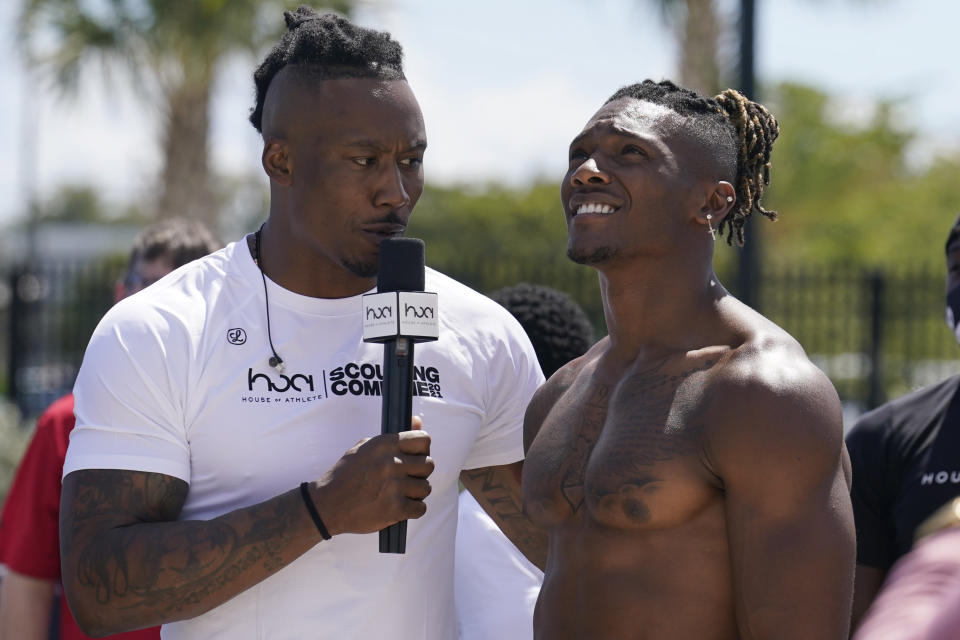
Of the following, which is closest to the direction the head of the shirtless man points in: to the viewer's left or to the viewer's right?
to the viewer's left

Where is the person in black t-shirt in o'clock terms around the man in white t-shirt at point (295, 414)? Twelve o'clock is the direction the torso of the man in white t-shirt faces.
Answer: The person in black t-shirt is roughly at 10 o'clock from the man in white t-shirt.

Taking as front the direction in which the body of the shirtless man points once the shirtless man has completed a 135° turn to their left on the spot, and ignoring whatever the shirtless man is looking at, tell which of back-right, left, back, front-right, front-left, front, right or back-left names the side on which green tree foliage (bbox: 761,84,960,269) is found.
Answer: left

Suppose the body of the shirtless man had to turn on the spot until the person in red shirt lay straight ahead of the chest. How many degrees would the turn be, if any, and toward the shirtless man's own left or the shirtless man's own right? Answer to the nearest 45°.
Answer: approximately 45° to the shirtless man's own right

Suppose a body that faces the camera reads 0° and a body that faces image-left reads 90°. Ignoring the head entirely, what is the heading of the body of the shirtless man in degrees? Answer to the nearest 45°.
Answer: approximately 45°

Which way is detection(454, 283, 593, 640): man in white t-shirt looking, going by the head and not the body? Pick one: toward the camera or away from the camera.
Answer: away from the camera

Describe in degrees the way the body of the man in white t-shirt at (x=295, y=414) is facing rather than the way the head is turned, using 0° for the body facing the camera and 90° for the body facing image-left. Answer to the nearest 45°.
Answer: approximately 315°

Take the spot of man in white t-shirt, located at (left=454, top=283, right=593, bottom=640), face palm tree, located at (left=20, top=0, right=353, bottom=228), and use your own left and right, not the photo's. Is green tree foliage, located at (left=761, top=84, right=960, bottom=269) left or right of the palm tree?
right

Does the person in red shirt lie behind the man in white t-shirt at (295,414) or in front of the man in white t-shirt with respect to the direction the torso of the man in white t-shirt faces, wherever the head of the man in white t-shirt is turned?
behind
